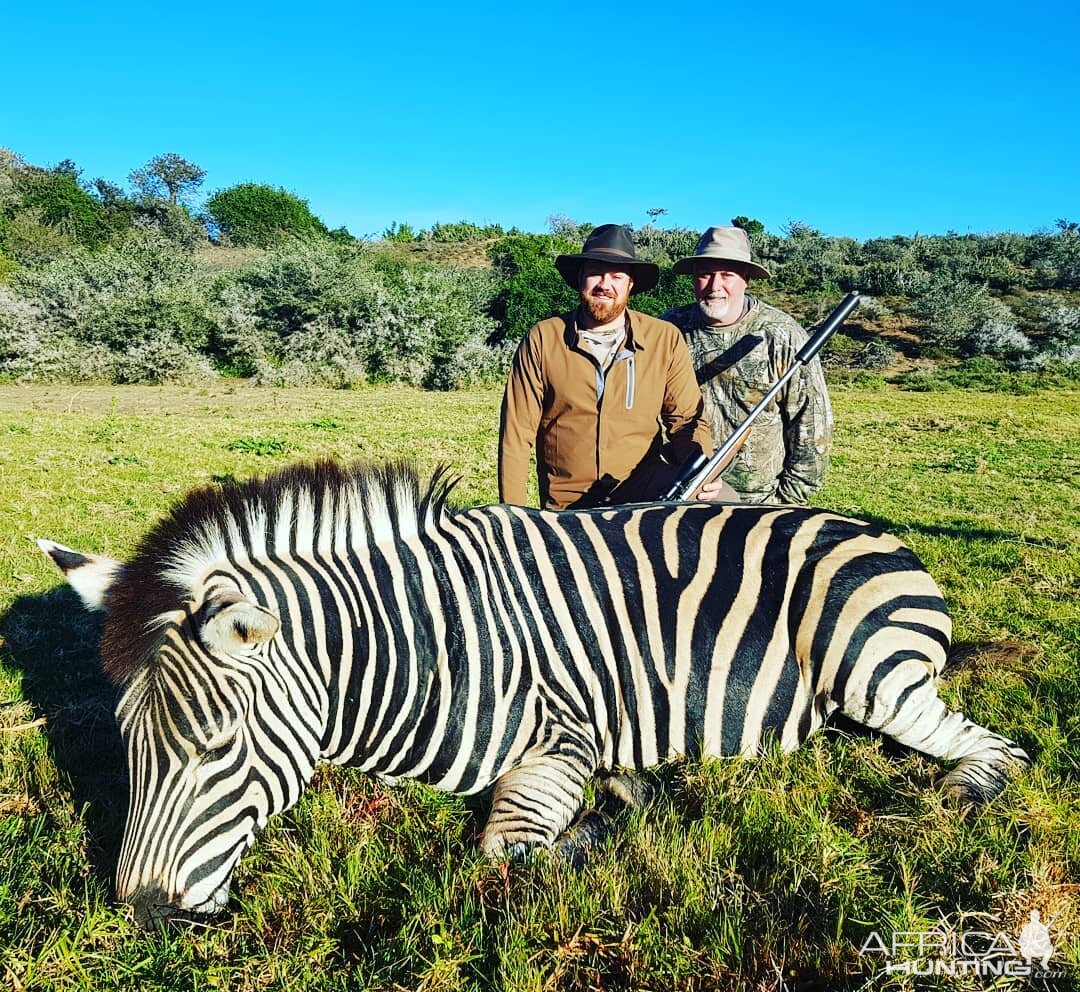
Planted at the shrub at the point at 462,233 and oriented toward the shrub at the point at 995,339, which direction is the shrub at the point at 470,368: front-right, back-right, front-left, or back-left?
front-right

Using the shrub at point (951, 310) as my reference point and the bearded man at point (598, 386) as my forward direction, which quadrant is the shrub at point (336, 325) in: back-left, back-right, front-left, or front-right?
front-right

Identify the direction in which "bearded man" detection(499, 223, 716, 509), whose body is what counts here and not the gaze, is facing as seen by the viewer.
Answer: toward the camera

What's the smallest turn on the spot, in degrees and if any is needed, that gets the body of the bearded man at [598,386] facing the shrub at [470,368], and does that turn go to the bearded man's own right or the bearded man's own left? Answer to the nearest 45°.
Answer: approximately 180°

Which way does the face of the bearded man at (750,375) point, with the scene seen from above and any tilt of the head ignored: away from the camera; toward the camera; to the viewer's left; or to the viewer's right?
toward the camera

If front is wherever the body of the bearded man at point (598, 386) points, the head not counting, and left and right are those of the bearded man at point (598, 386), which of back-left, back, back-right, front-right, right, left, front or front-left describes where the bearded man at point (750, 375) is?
back-left

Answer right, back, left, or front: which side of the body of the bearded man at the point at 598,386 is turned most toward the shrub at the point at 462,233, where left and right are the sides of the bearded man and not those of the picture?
back

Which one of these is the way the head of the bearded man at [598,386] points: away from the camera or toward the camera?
toward the camera

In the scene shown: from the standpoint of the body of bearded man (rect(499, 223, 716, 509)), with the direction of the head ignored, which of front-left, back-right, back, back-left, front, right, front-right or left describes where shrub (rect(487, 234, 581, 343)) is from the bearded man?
back

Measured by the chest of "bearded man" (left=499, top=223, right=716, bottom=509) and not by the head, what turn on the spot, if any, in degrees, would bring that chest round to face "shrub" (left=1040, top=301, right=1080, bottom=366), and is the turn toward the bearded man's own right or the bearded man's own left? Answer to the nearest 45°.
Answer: approximately 135° to the bearded man's own left

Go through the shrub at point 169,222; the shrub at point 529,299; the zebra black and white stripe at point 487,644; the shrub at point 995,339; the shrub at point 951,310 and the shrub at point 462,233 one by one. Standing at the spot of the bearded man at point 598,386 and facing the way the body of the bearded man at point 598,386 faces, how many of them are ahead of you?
1

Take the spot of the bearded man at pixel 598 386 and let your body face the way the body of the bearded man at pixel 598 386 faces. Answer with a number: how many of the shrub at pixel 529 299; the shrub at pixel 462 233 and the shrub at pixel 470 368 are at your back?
3

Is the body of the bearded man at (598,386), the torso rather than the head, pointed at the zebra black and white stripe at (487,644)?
yes

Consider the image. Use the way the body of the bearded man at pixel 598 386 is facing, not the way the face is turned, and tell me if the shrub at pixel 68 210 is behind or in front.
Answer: behind
